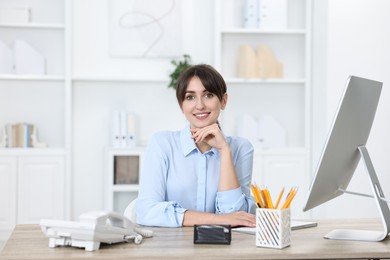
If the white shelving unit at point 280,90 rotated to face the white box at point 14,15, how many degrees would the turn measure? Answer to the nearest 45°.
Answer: approximately 90° to its right

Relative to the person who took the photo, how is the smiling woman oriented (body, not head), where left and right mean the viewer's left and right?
facing the viewer

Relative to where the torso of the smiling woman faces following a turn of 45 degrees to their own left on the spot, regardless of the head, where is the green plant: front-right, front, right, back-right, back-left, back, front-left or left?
back-left

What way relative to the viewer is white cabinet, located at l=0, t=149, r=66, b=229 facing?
toward the camera

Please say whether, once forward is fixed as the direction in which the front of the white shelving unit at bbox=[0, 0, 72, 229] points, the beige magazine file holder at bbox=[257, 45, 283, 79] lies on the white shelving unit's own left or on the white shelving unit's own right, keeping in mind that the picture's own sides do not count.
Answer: on the white shelving unit's own left

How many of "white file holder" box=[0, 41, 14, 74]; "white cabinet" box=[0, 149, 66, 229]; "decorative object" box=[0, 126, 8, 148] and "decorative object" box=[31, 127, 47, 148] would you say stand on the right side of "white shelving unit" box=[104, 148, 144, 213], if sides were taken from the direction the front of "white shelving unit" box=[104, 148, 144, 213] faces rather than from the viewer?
4

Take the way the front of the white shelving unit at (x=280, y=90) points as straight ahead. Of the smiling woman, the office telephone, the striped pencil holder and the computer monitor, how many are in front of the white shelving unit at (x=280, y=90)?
4

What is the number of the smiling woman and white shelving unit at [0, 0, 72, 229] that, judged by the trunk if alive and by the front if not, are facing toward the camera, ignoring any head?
2

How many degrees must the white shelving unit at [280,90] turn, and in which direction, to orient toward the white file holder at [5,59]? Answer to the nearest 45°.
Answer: approximately 90° to its right

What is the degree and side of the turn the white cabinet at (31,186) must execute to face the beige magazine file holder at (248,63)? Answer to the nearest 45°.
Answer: approximately 90° to its left

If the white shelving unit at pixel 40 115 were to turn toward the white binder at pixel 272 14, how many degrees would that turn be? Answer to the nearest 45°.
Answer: approximately 90° to its left

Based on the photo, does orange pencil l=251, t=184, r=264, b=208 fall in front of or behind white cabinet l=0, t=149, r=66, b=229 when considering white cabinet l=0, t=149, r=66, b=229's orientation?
in front

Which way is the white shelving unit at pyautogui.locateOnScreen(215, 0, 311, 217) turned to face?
toward the camera

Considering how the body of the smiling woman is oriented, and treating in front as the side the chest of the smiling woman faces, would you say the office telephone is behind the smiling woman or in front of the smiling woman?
in front
